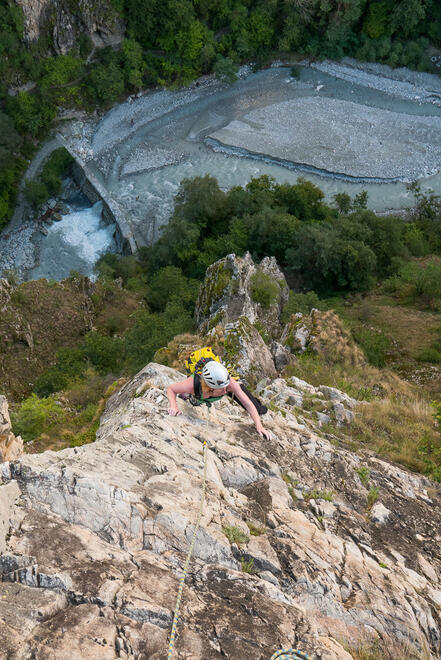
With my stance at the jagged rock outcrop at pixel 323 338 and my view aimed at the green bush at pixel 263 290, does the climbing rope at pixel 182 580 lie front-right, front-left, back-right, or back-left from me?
back-left

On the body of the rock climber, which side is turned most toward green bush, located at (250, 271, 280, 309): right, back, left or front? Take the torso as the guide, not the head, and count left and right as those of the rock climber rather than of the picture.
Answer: back

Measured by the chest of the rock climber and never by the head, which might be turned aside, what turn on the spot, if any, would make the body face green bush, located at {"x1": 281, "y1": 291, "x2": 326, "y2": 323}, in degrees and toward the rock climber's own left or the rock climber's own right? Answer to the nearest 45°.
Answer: approximately 180°

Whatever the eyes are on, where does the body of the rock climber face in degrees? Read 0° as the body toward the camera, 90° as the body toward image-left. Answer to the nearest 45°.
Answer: approximately 0°

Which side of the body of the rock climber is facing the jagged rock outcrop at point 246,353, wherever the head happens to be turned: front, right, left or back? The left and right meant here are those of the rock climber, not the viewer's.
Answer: back

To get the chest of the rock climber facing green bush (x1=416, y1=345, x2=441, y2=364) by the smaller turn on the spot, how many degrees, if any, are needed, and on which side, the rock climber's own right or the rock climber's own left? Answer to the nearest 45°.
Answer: approximately 135° to the rock climber's own left

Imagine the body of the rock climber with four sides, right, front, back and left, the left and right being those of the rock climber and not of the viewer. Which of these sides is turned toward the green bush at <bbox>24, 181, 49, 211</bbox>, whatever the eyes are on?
back

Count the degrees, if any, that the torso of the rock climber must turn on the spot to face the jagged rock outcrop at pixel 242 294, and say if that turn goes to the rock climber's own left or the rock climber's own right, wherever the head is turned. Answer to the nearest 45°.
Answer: approximately 180°

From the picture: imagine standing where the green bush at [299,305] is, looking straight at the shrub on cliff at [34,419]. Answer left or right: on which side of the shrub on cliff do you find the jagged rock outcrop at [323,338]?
left
